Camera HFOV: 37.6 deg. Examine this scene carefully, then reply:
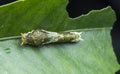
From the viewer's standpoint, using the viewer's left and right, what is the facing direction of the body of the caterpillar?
facing to the left of the viewer
